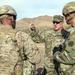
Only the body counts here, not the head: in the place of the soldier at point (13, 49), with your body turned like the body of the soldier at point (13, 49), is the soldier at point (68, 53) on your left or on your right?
on your right

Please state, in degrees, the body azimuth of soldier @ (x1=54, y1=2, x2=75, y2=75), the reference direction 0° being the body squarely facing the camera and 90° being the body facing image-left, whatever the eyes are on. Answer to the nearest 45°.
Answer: approximately 90°

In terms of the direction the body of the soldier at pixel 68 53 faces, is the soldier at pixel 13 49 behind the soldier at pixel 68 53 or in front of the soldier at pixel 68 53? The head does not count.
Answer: in front

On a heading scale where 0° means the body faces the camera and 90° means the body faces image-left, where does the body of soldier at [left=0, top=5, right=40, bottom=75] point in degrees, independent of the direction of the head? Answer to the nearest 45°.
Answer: approximately 225°

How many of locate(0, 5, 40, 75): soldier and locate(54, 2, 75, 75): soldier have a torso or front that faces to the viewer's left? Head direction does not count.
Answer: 1
